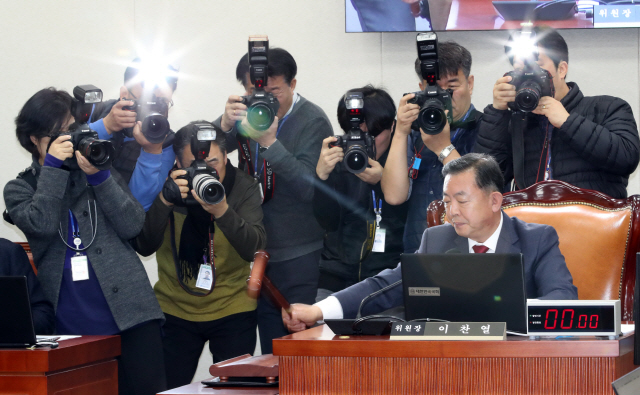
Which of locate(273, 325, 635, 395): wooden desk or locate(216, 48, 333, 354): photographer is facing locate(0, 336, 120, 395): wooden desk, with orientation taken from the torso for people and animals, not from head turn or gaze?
the photographer

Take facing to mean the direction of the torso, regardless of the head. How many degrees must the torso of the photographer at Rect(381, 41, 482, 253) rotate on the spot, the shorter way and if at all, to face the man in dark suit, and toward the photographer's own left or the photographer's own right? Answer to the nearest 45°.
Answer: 0° — they already face them

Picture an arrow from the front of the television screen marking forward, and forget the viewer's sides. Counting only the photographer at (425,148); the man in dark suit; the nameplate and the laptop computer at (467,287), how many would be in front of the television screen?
4

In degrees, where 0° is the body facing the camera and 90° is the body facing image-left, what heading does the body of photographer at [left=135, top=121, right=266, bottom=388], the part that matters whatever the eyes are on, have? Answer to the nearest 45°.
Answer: approximately 0°

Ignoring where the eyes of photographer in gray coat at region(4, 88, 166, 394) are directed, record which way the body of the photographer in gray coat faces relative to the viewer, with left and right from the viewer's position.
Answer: facing the viewer and to the right of the viewer

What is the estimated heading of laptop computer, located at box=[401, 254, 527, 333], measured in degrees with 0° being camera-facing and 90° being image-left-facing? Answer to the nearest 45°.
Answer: approximately 180°

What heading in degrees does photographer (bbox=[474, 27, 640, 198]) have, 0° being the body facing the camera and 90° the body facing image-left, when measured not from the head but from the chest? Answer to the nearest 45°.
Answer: approximately 45°

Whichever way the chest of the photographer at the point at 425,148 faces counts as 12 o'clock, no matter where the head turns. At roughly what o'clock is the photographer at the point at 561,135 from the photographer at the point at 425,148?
the photographer at the point at 561,135 is roughly at 9 o'clock from the photographer at the point at 425,148.
